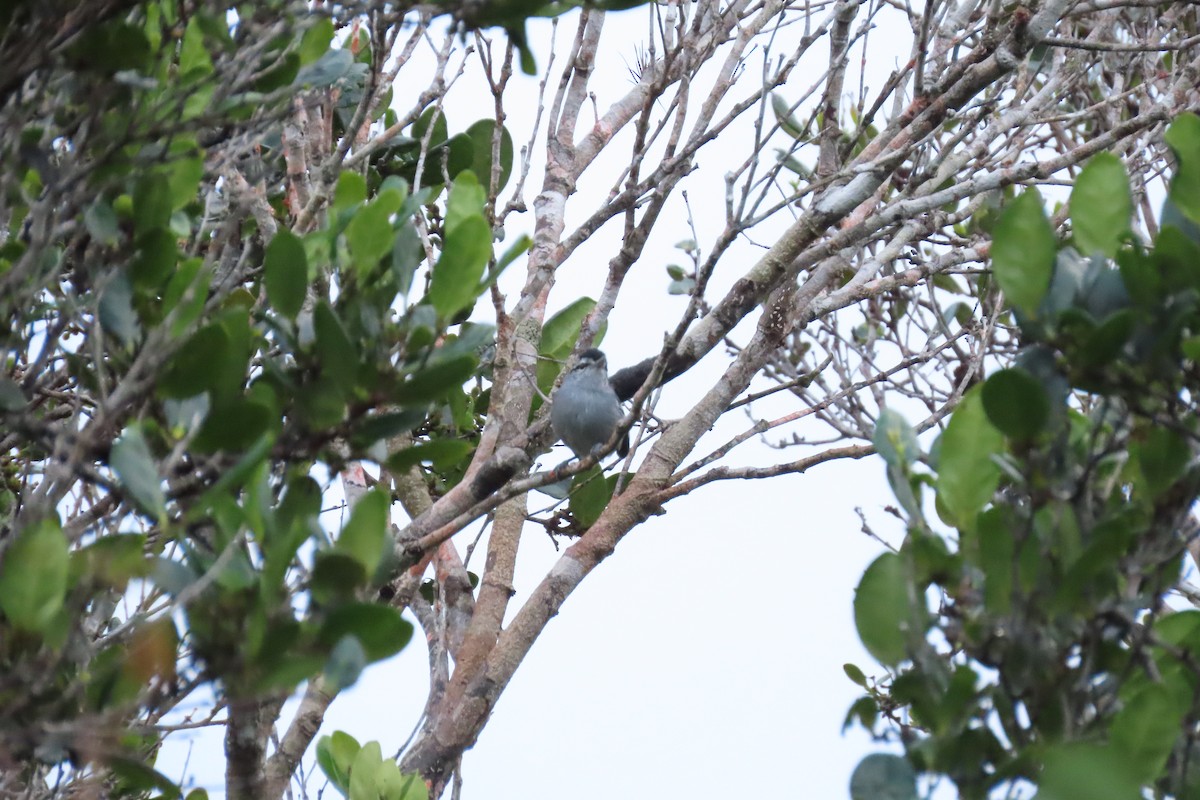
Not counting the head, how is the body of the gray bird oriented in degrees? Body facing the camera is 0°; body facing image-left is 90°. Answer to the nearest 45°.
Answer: approximately 0°
